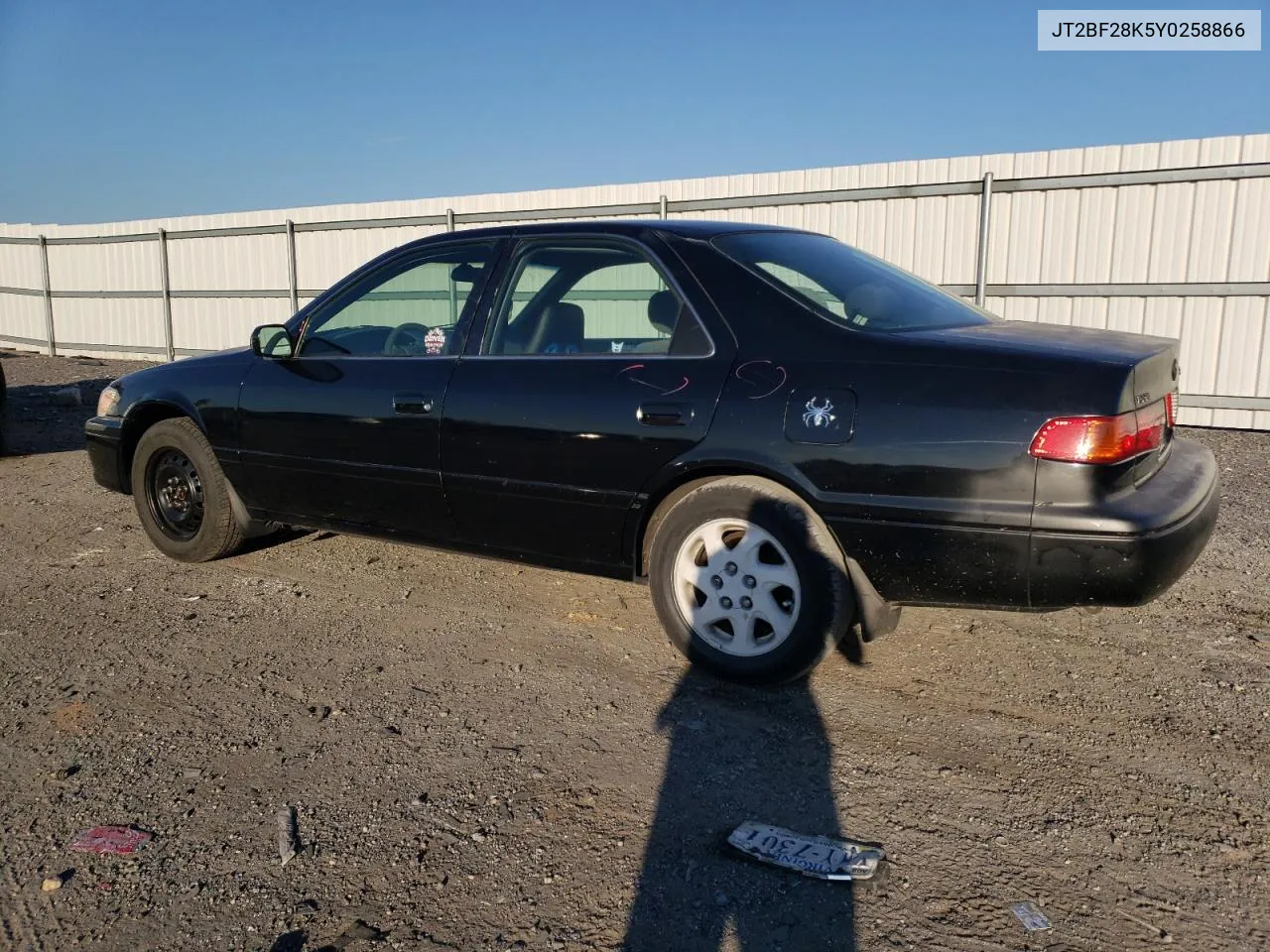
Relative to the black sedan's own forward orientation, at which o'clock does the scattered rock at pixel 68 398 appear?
The scattered rock is roughly at 12 o'clock from the black sedan.

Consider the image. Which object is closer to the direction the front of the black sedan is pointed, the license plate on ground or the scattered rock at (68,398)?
the scattered rock

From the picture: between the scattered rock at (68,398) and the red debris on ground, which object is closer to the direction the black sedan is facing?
the scattered rock

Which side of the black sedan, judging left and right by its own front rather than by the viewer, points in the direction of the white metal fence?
right

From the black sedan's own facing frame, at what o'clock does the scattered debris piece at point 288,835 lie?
The scattered debris piece is roughly at 9 o'clock from the black sedan.

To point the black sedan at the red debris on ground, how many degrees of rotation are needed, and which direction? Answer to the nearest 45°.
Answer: approximately 90° to its left

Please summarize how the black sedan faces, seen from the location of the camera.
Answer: facing away from the viewer and to the left of the viewer

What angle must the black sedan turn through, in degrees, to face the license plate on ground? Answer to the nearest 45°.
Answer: approximately 135° to its left
